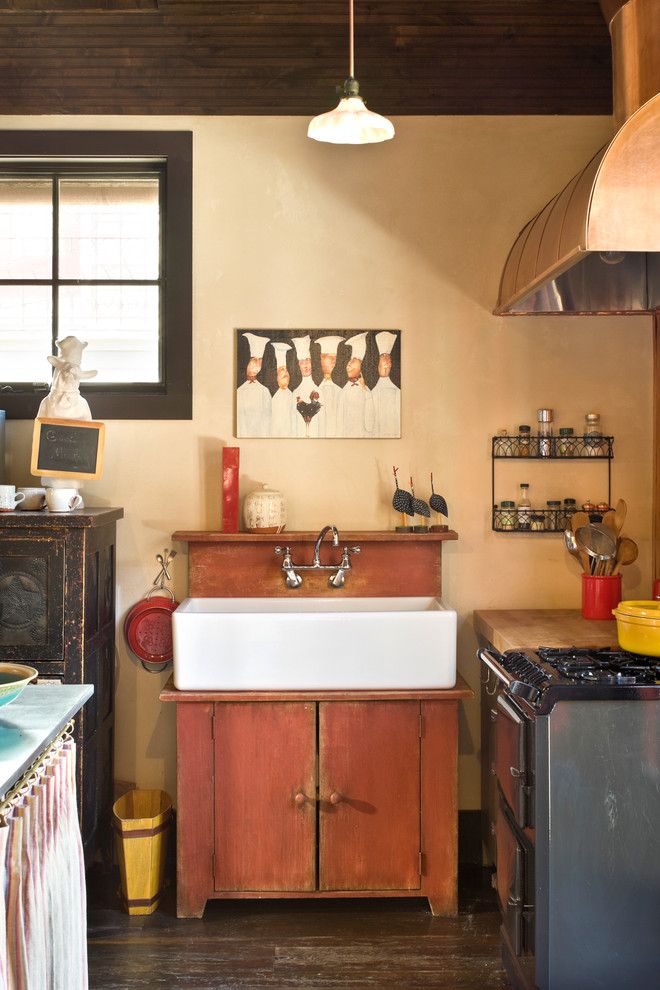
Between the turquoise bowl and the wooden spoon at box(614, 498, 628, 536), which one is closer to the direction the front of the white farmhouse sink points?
the turquoise bowl

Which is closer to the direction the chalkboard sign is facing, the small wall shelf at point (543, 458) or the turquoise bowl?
the turquoise bowl

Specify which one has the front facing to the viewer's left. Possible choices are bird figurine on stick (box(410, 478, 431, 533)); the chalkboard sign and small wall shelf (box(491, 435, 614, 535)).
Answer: the bird figurine on stick

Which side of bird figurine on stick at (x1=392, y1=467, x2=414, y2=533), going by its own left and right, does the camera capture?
left

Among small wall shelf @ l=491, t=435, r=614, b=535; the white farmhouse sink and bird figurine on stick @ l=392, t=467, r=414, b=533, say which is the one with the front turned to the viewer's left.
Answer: the bird figurine on stick

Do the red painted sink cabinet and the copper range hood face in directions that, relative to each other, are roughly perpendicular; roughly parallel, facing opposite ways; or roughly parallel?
roughly perpendicular

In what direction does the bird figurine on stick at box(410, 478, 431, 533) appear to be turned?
to the viewer's left
